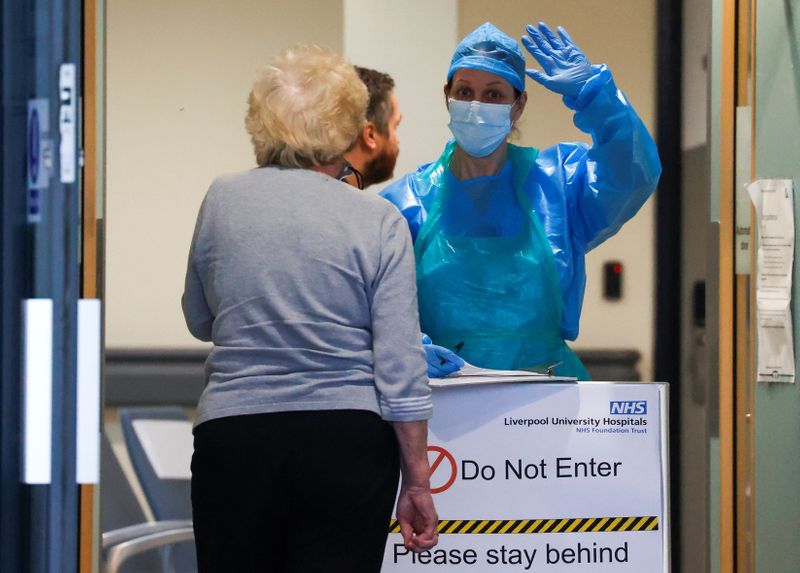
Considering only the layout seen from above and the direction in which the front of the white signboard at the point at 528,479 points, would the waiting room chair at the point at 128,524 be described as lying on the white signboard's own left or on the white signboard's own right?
on the white signboard's own right

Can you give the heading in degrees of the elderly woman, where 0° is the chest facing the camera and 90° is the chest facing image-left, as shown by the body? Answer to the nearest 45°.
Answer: approximately 180°

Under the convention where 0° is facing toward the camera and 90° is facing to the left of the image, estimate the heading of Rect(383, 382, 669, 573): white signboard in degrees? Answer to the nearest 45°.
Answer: approximately 0°

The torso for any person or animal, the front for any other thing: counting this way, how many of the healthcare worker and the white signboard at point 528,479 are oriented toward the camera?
2

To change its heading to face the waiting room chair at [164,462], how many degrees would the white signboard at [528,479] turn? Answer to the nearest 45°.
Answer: approximately 135° to its right

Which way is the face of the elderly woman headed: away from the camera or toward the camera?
away from the camera

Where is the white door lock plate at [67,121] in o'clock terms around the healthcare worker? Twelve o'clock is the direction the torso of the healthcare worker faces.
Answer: The white door lock plate is roughly at 2 o'clock from the healthcare worker.

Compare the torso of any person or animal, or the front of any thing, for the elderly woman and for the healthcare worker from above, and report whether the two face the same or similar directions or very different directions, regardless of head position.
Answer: very different directions

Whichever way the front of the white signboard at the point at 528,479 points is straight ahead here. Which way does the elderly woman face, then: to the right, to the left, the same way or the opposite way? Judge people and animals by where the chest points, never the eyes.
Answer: the opposite way

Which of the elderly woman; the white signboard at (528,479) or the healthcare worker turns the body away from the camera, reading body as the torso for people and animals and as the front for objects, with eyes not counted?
the elderly woman
